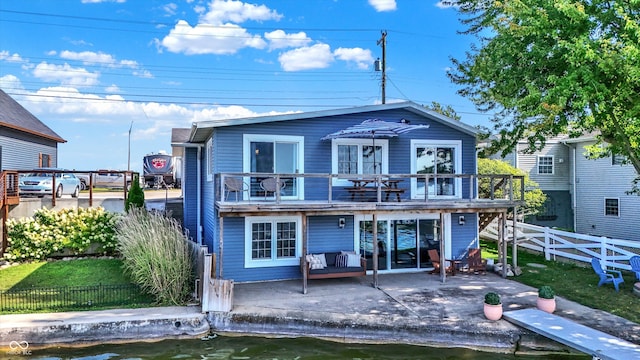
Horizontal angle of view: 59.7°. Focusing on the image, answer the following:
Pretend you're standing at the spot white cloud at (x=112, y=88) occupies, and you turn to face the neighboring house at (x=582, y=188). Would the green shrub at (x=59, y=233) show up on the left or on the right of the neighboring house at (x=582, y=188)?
right

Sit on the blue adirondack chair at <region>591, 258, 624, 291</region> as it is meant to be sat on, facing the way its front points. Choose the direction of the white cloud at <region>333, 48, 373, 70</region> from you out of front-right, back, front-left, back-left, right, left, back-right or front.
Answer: back

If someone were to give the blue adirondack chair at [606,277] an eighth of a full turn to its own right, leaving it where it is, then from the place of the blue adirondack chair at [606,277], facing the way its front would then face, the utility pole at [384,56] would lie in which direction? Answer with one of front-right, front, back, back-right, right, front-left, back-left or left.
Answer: back-right

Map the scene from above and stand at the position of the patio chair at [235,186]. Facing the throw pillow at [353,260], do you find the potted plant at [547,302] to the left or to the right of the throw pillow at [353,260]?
right

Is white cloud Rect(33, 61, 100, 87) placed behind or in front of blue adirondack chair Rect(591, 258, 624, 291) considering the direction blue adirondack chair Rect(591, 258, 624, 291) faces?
behind

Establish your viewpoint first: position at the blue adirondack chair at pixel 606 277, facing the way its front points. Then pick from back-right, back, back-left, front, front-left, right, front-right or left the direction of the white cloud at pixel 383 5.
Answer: back

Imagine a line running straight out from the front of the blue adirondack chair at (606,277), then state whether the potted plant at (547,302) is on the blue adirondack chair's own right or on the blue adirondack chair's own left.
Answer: on the blue adirondack chair's own right

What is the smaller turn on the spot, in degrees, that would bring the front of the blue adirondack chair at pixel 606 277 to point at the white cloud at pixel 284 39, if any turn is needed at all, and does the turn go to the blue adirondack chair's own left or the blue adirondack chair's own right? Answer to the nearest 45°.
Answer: approximately 180°

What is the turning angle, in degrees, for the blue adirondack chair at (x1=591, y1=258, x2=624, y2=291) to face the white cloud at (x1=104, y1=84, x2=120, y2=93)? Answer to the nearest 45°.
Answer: approximately 135° to its left
